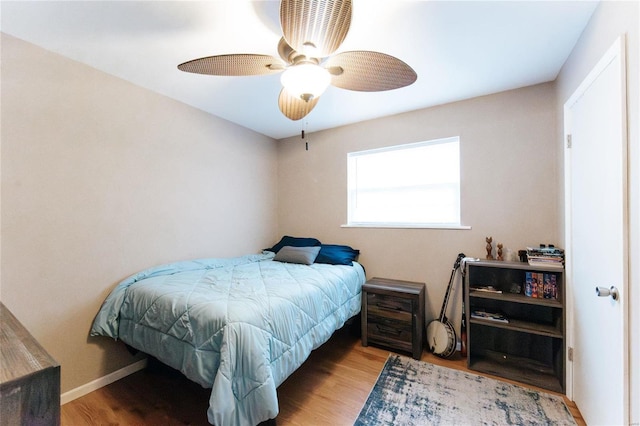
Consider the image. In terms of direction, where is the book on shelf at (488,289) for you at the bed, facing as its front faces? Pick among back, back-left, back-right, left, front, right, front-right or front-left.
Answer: back-left

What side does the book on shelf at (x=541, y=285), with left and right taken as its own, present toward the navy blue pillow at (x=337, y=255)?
right

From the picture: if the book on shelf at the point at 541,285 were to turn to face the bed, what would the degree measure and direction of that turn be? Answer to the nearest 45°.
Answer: approximately 45° to its right

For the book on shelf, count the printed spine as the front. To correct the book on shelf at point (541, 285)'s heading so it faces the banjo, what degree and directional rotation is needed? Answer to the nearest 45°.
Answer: approximately 90° to its right

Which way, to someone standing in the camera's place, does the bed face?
facing the viewer and to the left of the viewer

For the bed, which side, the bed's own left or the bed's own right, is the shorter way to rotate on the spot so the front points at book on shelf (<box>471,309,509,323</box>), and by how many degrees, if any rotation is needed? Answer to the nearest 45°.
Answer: approximately 135° to the bed's own left

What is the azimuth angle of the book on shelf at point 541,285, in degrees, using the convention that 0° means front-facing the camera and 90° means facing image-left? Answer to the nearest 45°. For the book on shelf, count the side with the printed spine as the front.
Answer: approximately 0°

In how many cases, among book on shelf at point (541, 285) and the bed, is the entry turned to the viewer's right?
0

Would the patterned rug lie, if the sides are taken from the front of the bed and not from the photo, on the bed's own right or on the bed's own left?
on the bed's own left
